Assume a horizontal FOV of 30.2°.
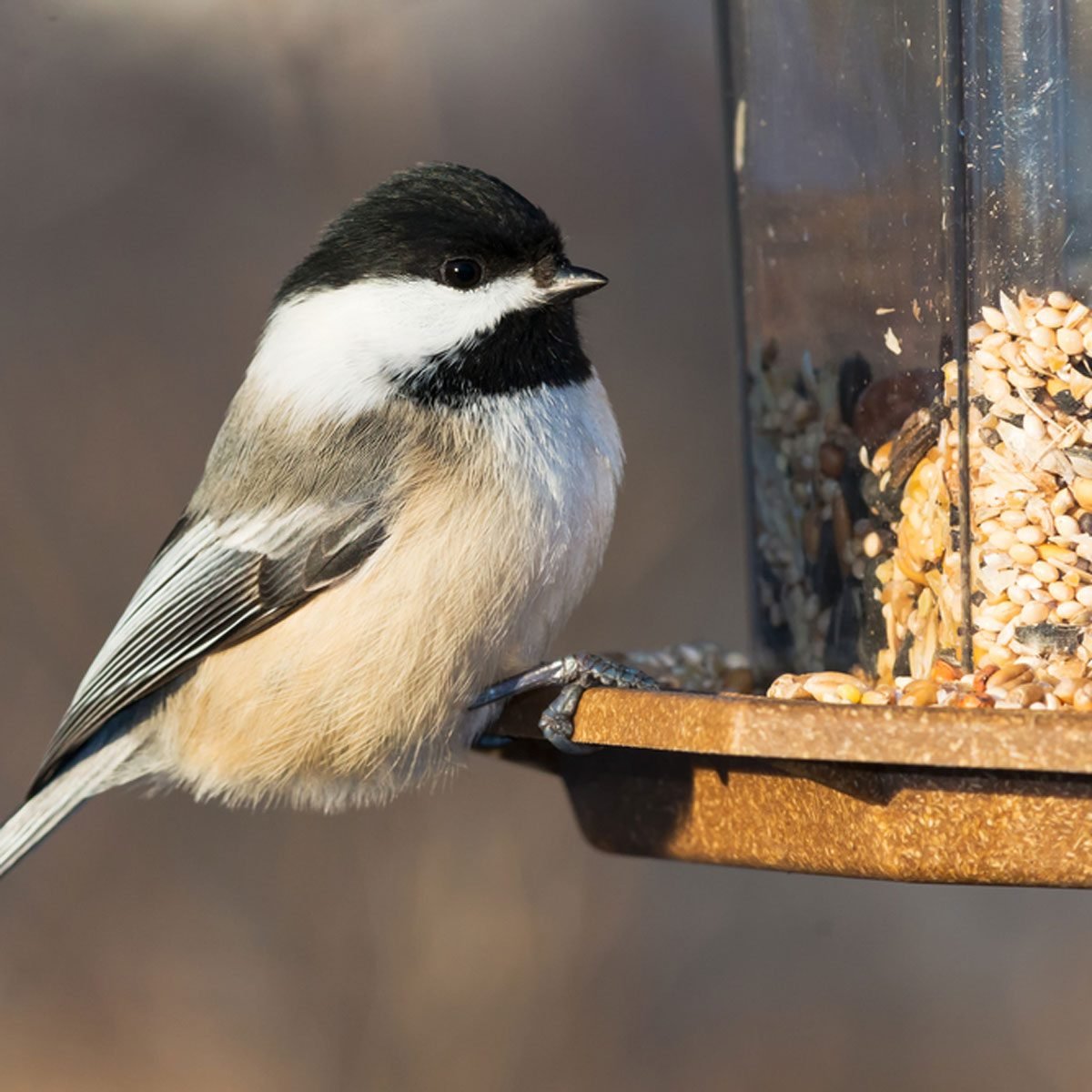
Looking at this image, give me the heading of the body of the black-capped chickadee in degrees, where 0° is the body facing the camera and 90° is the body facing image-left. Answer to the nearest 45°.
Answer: approximately 270°
